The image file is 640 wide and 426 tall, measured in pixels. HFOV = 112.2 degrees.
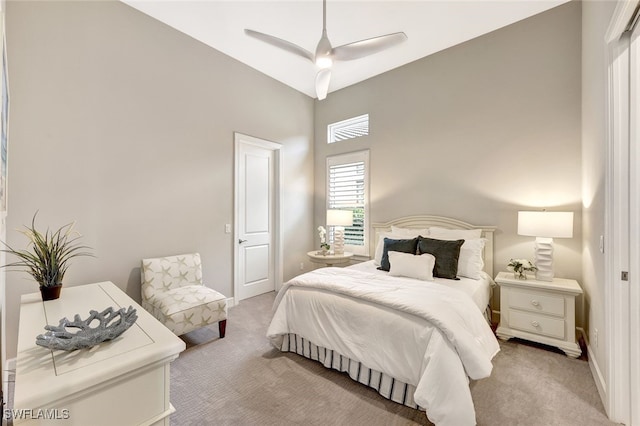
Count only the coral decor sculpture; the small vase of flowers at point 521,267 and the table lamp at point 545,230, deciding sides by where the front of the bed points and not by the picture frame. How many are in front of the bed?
1

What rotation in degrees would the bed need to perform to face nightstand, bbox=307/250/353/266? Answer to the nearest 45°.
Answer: approximately 90° to its right

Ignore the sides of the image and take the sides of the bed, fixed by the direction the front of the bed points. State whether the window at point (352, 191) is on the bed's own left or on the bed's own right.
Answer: on the bed's own right

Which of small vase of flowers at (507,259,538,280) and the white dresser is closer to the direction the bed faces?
the white dresser

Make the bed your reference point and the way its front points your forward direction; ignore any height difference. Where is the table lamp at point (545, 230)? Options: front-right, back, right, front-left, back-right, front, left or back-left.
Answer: back

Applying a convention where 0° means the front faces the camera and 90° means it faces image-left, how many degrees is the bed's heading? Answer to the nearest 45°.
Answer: approximately 45°

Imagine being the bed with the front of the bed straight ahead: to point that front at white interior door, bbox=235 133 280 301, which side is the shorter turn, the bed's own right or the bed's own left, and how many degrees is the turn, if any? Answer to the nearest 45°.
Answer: approximately 90° to the bed's own right
